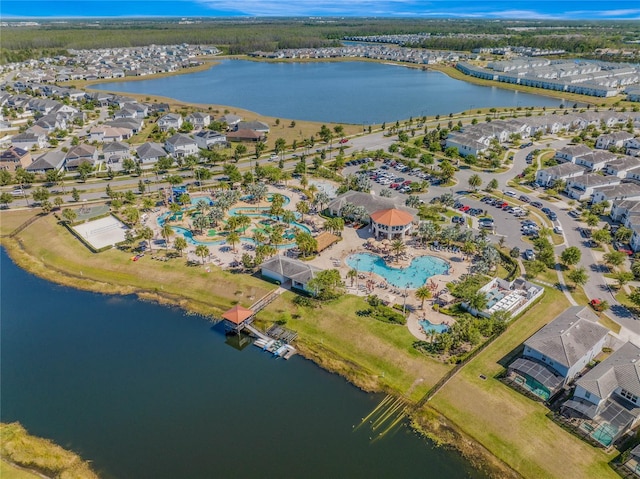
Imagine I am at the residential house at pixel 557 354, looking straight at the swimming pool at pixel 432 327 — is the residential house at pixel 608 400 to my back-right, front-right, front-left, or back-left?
back-left

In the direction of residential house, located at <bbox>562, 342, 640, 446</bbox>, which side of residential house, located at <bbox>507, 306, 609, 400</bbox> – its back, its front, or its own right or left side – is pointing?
right

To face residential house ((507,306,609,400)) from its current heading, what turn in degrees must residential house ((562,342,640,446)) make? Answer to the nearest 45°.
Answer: approximately 90° to its left

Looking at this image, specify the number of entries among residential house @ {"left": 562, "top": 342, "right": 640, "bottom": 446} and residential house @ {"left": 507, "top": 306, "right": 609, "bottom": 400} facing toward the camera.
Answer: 0

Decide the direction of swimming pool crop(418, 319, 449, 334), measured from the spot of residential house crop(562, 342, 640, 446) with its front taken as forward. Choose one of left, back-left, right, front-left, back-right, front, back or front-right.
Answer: back-left

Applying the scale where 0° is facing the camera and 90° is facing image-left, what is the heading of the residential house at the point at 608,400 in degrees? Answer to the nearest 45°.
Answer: approximately 225°

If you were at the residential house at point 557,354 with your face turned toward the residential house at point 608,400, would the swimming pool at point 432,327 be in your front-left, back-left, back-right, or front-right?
back-right

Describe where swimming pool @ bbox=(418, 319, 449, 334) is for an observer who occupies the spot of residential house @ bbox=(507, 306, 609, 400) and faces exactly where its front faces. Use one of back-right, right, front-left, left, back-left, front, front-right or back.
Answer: back-left

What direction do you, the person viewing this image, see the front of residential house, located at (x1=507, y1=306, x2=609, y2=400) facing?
facing away from the viewer and to the right of the viewer
